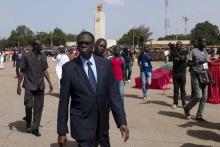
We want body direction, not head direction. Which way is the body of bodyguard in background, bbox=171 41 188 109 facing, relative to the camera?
toward the camera

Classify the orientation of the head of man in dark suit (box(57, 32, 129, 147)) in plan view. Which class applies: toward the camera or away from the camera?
toward the camera

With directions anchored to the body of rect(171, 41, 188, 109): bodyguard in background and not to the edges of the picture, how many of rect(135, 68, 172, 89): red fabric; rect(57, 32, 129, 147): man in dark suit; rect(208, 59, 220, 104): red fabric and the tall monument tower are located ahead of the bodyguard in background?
1

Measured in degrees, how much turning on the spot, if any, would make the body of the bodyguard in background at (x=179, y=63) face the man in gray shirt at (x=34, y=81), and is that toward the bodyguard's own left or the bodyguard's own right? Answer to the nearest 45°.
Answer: approximately 45° to the bodyguard's own right

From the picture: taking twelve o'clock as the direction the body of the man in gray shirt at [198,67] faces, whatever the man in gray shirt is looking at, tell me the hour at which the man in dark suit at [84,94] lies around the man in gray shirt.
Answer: The man in dark suit is roughly at 2 o'clock from the man in gray shirt.

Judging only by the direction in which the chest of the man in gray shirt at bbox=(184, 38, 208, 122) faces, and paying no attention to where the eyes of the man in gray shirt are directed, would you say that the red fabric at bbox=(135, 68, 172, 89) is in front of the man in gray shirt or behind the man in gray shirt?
behind

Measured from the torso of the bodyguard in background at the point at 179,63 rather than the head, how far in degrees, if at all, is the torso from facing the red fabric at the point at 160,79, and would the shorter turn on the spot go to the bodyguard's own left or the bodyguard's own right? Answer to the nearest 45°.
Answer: approximately 180°

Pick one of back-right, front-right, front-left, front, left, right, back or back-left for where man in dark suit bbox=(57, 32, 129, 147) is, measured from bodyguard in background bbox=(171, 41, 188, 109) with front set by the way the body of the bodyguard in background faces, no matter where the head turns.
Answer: front

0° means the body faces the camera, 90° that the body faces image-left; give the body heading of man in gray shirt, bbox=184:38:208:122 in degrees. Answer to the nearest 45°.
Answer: approximately 315°

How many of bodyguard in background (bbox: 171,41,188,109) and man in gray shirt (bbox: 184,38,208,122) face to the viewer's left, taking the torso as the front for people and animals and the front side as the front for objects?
0

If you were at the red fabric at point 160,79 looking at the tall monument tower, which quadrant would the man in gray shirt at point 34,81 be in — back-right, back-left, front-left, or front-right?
back-left

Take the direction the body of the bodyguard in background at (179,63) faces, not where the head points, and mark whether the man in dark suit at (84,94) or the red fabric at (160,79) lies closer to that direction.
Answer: the man in dark suit

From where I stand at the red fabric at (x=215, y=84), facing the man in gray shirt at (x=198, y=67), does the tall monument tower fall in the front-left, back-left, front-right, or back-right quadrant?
back-right

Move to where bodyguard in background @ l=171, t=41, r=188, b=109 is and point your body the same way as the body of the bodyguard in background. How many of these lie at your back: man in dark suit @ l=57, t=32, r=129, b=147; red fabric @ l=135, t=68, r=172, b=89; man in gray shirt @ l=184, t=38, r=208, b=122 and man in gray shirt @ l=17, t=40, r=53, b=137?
1
